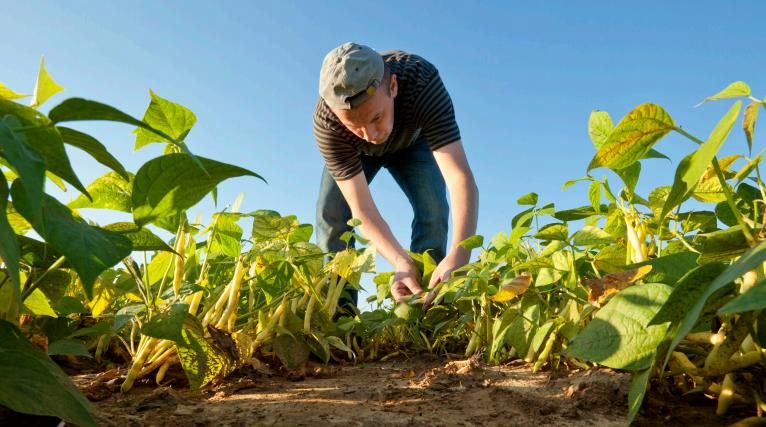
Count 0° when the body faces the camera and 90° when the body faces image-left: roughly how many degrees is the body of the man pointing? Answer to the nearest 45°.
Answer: approximately 0°
